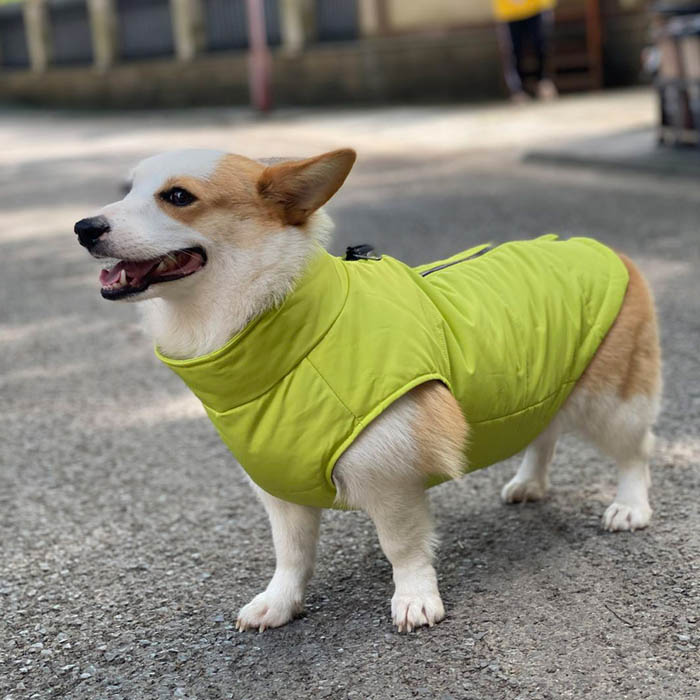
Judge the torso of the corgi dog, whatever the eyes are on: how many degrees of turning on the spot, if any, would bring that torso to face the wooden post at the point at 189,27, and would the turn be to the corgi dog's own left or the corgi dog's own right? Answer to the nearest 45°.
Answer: approximately 135° to the corgi dog's own right

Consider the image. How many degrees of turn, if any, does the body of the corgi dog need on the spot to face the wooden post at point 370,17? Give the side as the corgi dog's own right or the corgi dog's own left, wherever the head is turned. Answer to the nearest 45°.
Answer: approximately 135° to the corgi dog's own right

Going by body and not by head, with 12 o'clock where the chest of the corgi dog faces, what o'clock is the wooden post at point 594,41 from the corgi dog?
The wooden post is roughly at 5 o'clock from the corgi dog.

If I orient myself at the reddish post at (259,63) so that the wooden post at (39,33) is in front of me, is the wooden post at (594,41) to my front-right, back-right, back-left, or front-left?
back-right

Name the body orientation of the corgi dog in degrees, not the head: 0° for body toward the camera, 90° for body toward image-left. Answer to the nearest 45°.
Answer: approximately 45°

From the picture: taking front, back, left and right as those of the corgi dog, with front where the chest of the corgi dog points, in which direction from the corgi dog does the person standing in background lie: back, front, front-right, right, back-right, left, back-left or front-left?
back-right
